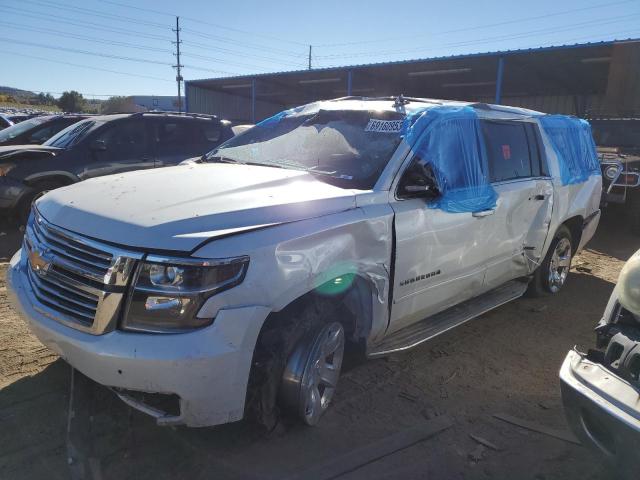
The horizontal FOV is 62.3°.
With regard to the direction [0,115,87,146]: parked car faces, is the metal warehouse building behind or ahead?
behind

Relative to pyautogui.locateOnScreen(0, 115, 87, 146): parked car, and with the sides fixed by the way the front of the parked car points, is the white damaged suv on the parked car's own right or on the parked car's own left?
on the parked car's own left

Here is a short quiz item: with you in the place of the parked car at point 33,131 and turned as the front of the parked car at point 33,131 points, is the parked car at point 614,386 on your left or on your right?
on your left

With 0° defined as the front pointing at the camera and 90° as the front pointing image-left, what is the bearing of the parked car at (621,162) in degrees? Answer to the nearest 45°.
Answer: approximately 45°

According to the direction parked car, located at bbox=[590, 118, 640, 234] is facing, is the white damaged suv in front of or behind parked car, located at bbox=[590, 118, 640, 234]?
in front

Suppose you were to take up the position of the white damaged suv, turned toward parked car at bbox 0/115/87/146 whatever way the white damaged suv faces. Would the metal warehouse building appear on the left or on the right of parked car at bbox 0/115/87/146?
right

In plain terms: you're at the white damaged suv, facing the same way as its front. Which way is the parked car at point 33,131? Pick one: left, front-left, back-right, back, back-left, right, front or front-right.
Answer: right

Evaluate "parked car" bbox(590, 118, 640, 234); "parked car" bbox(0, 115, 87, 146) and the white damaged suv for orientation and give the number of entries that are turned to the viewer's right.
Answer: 0

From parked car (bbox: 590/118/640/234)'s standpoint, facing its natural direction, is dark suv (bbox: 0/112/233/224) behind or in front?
in front

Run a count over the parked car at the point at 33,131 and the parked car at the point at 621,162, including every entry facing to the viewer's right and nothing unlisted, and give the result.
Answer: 0

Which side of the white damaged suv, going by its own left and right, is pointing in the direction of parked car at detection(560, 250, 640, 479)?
left

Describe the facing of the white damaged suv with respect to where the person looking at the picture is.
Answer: facing the viewer and to the left of the viewer
